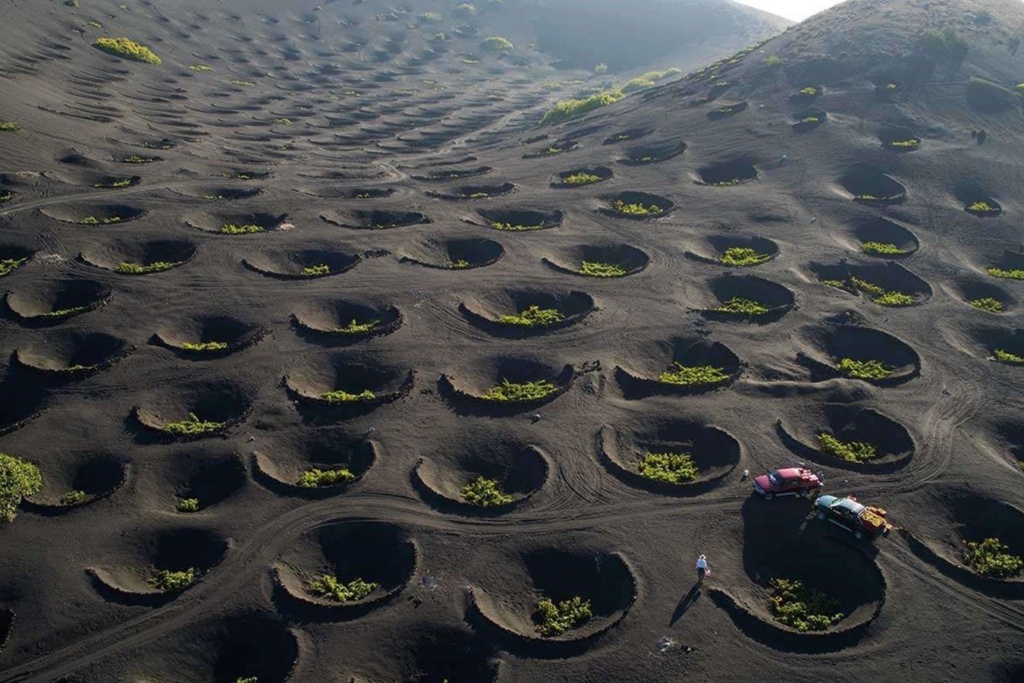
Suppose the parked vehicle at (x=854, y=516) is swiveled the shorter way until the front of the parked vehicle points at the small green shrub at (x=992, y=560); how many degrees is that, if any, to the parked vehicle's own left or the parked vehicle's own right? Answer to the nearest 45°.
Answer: approximately 135° to the parked vehicle's own right

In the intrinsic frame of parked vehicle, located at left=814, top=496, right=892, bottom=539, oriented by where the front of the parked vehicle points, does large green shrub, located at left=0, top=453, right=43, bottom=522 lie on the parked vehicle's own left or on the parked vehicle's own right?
on the parked vehicle's own left

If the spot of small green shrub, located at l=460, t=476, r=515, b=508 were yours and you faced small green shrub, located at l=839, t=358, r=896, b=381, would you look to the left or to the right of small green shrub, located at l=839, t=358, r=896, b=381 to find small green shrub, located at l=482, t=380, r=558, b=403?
left

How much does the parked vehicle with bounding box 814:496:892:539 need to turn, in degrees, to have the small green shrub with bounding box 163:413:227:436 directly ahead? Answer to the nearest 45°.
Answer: approximately 45° to its left

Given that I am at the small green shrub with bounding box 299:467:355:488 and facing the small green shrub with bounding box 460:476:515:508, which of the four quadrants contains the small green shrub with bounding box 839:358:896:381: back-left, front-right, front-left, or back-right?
front-left

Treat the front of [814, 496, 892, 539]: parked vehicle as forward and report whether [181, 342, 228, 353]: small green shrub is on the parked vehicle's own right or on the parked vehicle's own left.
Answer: on the parked vehicle's own left

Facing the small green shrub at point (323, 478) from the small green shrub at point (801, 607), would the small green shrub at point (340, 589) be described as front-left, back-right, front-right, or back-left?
front-left

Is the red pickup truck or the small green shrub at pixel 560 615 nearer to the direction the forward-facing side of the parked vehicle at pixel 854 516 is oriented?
the red pickup truck

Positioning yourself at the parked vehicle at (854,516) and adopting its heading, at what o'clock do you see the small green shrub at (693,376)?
The small green shrub is roughly at 12 o'clock from the parked vehicle.

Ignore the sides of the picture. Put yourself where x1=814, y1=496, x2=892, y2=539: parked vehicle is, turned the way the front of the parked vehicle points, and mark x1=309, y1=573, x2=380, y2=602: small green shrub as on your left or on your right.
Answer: on your left

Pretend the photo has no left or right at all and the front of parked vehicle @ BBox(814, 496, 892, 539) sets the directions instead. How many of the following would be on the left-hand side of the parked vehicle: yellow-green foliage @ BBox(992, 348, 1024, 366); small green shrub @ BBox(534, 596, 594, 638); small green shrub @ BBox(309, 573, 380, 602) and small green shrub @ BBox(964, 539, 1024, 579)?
2

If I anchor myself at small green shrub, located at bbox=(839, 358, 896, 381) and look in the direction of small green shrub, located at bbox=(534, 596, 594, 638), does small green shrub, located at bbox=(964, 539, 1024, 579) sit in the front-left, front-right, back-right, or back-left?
front-left

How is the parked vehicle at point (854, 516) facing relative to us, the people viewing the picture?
facing away from the viewer and to the left of the viewer

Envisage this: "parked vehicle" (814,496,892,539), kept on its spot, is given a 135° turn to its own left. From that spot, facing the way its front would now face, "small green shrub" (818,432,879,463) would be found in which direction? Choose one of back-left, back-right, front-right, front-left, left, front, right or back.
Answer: back

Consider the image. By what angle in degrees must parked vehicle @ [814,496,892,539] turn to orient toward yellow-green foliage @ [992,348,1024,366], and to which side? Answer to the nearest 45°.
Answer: approximately 45° to its right

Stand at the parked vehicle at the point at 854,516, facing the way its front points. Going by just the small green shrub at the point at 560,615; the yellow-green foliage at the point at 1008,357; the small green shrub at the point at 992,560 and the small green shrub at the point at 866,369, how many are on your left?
1

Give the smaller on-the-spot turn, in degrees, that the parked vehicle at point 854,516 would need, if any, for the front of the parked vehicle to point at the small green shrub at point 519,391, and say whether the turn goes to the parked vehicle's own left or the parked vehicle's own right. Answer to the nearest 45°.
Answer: approximately 45° to the parked vehicle's own left

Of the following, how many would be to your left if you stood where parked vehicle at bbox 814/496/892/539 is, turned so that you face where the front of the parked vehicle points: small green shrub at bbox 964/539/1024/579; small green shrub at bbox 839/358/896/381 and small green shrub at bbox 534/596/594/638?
1

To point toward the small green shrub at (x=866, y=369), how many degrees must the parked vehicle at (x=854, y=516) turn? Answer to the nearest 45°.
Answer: approximately 45° to its right

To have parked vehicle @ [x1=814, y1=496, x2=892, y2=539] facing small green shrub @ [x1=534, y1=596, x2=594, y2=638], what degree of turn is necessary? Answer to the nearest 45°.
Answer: approximately 90° to its left
